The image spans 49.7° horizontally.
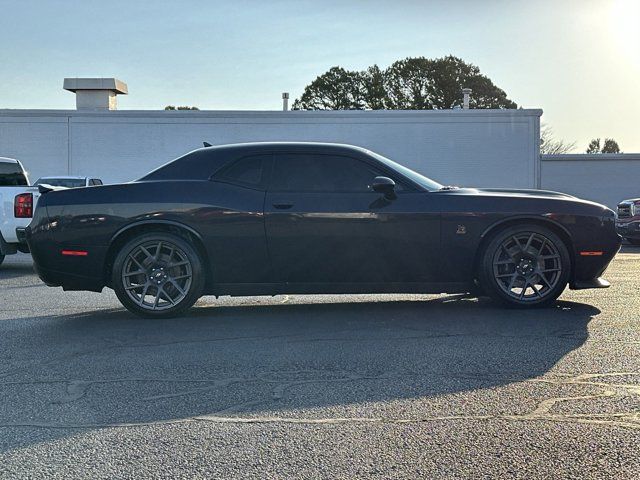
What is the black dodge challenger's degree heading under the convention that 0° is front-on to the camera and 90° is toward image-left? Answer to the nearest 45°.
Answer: approximately 270°

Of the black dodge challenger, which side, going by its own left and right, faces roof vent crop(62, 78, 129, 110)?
left

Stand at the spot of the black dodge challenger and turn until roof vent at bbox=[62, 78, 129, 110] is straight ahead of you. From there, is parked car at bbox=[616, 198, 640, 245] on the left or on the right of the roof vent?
right

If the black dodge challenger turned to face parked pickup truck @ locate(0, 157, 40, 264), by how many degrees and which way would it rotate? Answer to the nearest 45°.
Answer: approximately 135° to its left

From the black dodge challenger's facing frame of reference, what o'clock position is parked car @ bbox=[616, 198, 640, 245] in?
The parked car is roughly at 10 o'clock from the black dodge challenger.

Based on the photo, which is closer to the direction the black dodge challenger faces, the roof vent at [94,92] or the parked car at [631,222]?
the parked car
